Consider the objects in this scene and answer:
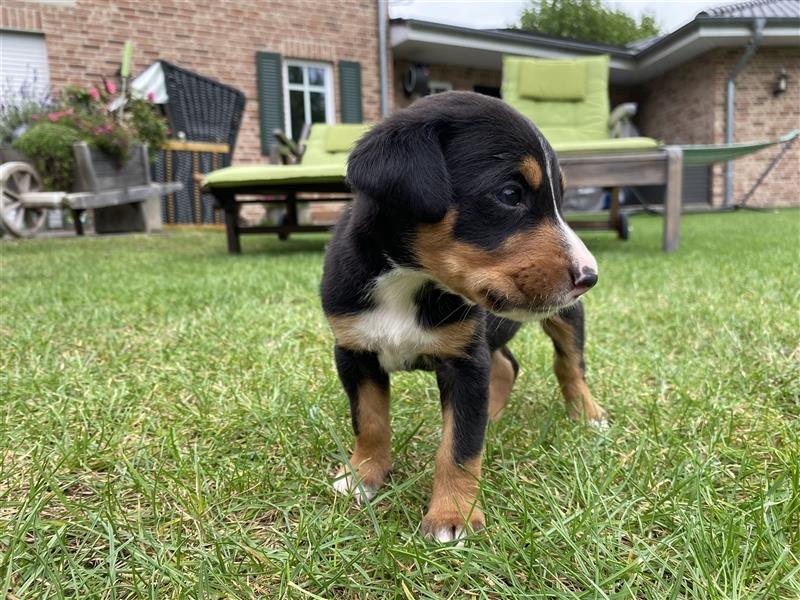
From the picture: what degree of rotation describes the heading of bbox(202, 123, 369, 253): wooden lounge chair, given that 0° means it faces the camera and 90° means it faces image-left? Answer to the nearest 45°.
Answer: approximately 45°

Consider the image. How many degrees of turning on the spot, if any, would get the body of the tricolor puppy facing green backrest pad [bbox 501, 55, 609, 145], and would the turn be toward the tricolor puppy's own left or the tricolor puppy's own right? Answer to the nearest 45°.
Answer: approximately 135° to the tricolor puppy's own right

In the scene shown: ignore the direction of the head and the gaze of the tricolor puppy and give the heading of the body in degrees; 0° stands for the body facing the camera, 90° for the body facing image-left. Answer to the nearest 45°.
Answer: approximately 45°

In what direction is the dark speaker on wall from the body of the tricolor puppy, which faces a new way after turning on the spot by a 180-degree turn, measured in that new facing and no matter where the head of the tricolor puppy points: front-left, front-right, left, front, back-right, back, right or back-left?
front-left

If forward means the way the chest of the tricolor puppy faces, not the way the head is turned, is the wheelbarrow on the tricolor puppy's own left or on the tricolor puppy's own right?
on the tricolor puppy's own right

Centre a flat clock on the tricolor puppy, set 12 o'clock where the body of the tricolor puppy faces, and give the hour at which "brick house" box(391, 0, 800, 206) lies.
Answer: The brick house is roughly at 5 o'clock from the tricolor puppy.

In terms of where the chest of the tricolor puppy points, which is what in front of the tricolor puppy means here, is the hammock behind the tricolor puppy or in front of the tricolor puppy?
behind

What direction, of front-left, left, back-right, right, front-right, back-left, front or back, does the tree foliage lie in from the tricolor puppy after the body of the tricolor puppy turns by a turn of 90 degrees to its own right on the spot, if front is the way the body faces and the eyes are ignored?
front-right

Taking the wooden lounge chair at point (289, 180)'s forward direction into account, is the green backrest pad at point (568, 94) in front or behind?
behind

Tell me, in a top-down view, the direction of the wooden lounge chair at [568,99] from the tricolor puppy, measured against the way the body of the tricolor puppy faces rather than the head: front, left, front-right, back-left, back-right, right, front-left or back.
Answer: back-right

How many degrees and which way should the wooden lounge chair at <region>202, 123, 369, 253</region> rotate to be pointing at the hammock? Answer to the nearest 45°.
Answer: approximately 135° to its left
